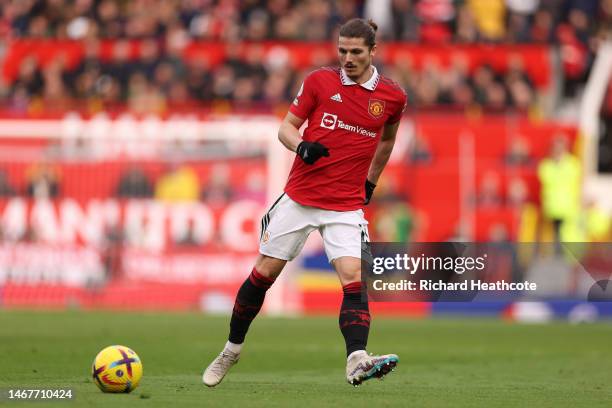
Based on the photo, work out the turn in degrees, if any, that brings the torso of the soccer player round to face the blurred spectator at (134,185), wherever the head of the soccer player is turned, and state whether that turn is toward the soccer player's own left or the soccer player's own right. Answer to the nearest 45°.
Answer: approximately 180°

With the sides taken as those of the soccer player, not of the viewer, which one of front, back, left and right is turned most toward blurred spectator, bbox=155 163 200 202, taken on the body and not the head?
back

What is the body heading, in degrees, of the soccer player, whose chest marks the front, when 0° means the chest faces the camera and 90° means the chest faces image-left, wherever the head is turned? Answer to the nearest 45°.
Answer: approximately 0°

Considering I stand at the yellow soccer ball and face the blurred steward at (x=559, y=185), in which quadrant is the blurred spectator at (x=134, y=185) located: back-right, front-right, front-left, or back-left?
front-left

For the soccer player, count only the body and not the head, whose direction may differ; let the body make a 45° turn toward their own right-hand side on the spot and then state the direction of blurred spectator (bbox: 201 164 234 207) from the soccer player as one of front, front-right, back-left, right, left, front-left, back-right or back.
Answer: back-right

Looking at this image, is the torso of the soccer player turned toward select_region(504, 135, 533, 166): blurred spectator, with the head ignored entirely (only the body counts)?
no

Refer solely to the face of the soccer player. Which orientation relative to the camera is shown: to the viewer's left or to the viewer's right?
to the viewer's left
